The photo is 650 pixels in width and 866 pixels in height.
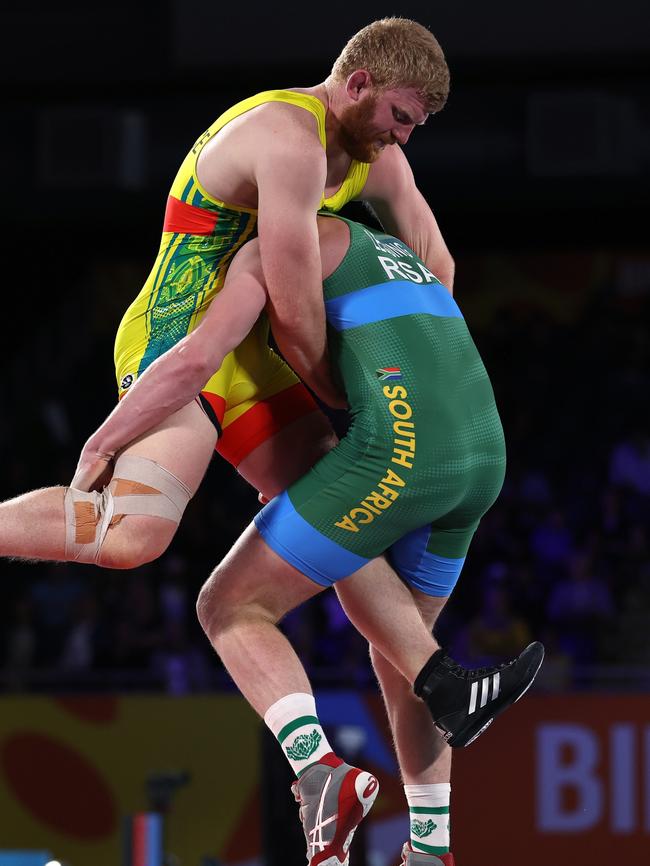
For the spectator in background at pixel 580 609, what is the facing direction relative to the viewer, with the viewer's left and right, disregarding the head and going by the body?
facing the viewer

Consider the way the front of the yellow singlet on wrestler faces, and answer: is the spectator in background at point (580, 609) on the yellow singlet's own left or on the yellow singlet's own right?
on the yellow singlet's own left

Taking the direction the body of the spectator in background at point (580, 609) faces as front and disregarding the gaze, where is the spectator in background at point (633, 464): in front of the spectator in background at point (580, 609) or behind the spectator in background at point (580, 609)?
behind

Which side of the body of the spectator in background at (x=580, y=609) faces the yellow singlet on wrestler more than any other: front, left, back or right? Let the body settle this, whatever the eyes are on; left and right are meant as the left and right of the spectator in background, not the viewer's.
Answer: front
